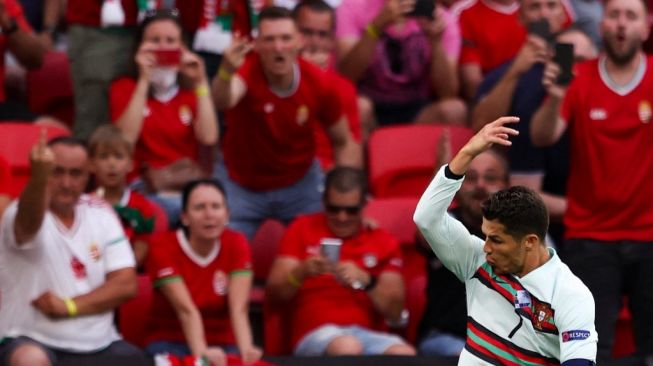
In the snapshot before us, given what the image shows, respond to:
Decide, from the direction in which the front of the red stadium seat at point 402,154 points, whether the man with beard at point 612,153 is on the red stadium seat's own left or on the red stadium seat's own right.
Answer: on the red stadium seat's own left

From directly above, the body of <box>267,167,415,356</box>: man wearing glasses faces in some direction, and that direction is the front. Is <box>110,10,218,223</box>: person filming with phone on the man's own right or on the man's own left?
on the man's own right

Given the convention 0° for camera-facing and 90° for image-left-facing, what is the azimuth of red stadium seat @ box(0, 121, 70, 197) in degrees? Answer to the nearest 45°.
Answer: approximately 0°

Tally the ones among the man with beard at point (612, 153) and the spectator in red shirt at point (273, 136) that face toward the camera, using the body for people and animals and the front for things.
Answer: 2
